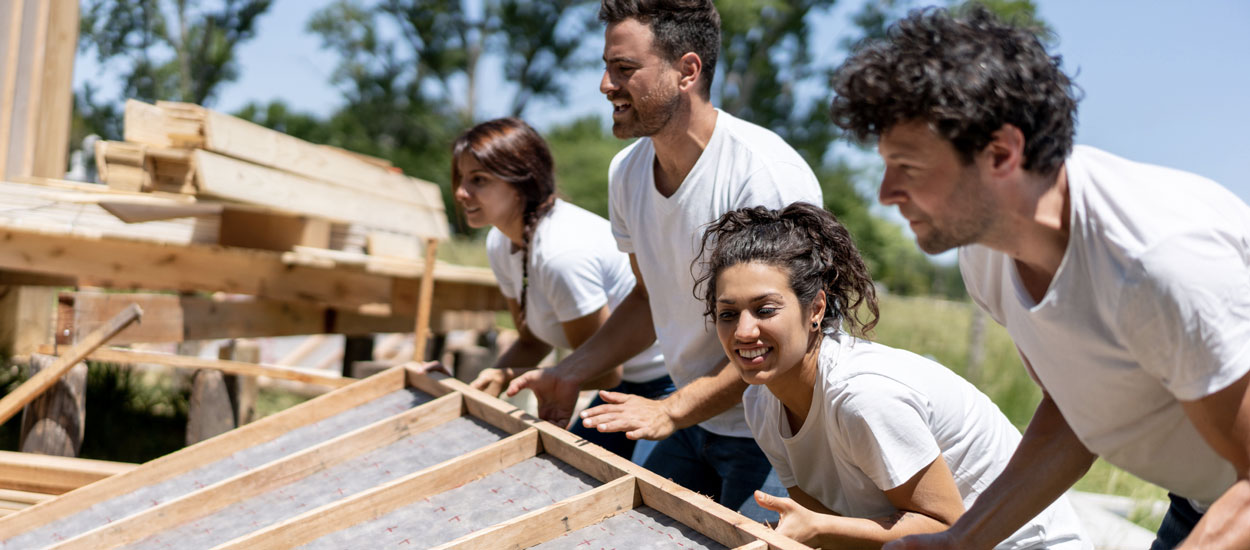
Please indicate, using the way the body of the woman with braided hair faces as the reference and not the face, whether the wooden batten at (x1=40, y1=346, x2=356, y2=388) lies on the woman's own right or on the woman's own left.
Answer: on the woman's own right

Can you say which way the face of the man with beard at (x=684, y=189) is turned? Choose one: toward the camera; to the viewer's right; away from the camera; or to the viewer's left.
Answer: to the viewer's left

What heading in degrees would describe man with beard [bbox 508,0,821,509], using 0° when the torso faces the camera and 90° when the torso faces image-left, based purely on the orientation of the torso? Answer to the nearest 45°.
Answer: approximately 45°

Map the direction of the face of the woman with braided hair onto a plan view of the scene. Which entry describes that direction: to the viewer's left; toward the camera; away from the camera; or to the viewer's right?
to the viewer's left

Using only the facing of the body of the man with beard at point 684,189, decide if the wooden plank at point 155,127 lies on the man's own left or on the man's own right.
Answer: on the man's own right

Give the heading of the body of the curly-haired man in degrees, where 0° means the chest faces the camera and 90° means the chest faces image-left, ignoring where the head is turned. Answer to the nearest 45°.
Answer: approximately 45°
